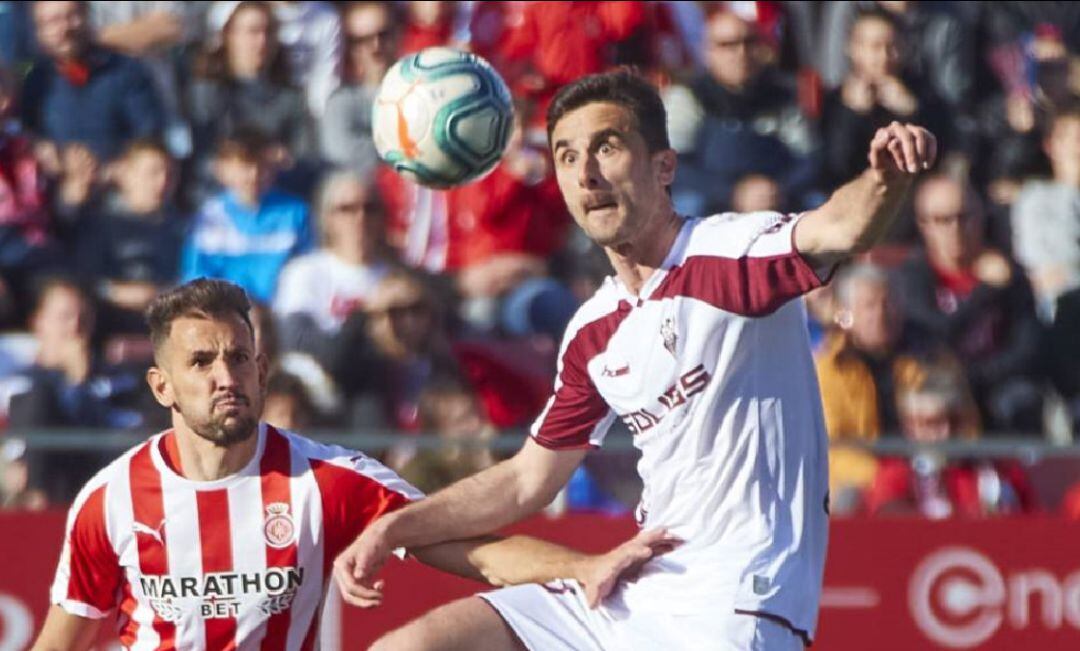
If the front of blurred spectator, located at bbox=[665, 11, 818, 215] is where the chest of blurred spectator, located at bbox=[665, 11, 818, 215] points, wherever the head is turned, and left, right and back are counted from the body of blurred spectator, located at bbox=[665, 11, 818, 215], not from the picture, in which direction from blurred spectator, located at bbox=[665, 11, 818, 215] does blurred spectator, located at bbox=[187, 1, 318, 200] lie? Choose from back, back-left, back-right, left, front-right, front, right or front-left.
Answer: right

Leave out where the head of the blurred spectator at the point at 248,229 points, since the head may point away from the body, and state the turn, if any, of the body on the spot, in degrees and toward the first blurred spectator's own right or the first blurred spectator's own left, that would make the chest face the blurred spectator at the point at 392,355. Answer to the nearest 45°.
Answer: approximately 45° to the first blurred spectator's own left

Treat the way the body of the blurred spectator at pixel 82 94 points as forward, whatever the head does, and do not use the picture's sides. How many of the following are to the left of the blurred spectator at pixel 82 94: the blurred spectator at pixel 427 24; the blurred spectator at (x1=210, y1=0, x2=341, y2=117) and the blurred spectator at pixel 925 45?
3

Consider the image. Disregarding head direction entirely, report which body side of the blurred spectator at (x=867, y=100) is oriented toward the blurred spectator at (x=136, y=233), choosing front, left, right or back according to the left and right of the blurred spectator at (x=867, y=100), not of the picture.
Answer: right

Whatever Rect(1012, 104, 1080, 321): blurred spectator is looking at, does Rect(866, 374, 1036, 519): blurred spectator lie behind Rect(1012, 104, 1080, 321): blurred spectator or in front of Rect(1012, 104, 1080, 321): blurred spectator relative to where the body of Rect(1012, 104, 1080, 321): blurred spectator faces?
in front

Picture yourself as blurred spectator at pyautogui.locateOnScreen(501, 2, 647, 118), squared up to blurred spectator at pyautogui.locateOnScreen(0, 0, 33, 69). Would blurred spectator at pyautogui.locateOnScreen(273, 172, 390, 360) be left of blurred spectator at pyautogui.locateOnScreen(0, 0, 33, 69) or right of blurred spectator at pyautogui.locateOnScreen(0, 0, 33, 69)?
left

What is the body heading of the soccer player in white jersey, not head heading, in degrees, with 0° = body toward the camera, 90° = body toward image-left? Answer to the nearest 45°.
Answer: approximately 45°

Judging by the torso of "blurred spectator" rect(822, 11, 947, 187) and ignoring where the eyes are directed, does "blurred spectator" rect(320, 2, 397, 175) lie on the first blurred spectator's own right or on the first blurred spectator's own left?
on the first blurred spectator's own right

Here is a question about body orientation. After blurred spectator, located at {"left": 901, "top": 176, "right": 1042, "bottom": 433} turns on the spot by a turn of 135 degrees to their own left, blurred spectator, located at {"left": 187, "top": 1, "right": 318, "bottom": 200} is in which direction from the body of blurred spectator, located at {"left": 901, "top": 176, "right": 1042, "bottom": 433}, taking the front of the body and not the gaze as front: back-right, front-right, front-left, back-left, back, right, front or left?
back-left

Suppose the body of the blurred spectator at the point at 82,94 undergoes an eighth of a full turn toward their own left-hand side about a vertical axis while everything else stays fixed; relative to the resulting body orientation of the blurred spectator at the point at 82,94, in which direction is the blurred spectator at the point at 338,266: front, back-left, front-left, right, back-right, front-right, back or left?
front

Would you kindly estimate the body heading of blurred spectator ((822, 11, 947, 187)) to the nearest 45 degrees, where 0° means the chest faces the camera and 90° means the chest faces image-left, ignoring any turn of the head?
approximately 0°

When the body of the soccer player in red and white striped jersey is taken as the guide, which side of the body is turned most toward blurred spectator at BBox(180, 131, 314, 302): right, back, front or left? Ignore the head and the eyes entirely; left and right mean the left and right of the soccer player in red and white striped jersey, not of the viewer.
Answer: back
